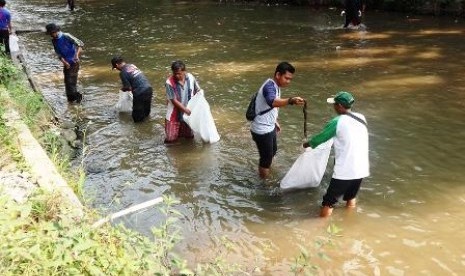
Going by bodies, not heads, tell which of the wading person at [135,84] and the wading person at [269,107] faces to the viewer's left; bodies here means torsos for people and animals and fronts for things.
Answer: the wading person at [135,84]

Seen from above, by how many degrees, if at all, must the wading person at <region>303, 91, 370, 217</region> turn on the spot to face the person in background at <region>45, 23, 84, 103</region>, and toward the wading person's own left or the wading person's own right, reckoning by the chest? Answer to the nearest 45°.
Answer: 0° — they already face them

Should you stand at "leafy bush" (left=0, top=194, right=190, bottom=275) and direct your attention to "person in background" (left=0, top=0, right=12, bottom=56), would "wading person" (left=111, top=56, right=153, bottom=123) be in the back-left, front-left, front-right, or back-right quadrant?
front-right

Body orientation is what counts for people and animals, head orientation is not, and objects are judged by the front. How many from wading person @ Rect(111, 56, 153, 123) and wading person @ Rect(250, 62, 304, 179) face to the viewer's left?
1

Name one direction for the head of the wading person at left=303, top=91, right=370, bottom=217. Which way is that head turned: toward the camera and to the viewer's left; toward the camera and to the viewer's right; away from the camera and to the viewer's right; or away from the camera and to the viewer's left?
away from the camera and to the viewer's left

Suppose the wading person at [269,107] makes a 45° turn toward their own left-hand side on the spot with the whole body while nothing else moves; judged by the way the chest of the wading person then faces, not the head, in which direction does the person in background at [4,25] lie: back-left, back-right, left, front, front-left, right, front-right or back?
left

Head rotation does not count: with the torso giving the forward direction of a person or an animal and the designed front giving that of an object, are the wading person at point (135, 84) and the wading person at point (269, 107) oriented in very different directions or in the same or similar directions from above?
very different directions

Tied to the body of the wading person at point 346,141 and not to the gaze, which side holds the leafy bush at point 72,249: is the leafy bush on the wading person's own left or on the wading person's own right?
on the wading person's own left

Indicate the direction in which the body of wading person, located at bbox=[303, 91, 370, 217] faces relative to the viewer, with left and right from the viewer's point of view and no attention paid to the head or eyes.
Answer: facing away from the viewer and to the left of the viewer

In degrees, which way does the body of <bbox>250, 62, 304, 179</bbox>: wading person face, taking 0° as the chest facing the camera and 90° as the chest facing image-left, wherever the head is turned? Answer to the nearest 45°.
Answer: approximately 270°

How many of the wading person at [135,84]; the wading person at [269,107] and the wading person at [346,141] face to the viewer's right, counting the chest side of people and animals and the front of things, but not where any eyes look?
1

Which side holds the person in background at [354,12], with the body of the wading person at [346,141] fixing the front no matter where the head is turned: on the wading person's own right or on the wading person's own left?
on the wading person's own right

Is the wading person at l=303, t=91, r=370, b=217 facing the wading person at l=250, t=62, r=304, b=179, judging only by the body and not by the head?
yes

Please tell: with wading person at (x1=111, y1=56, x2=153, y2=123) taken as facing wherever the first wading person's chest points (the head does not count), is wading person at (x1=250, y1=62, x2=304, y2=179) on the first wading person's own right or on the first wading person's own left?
on the first wading person's own left

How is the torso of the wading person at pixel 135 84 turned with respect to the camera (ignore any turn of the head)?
to the viewer's left

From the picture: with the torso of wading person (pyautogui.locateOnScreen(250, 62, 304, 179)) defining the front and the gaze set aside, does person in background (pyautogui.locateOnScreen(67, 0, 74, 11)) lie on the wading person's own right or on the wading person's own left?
on the wading person's own left
